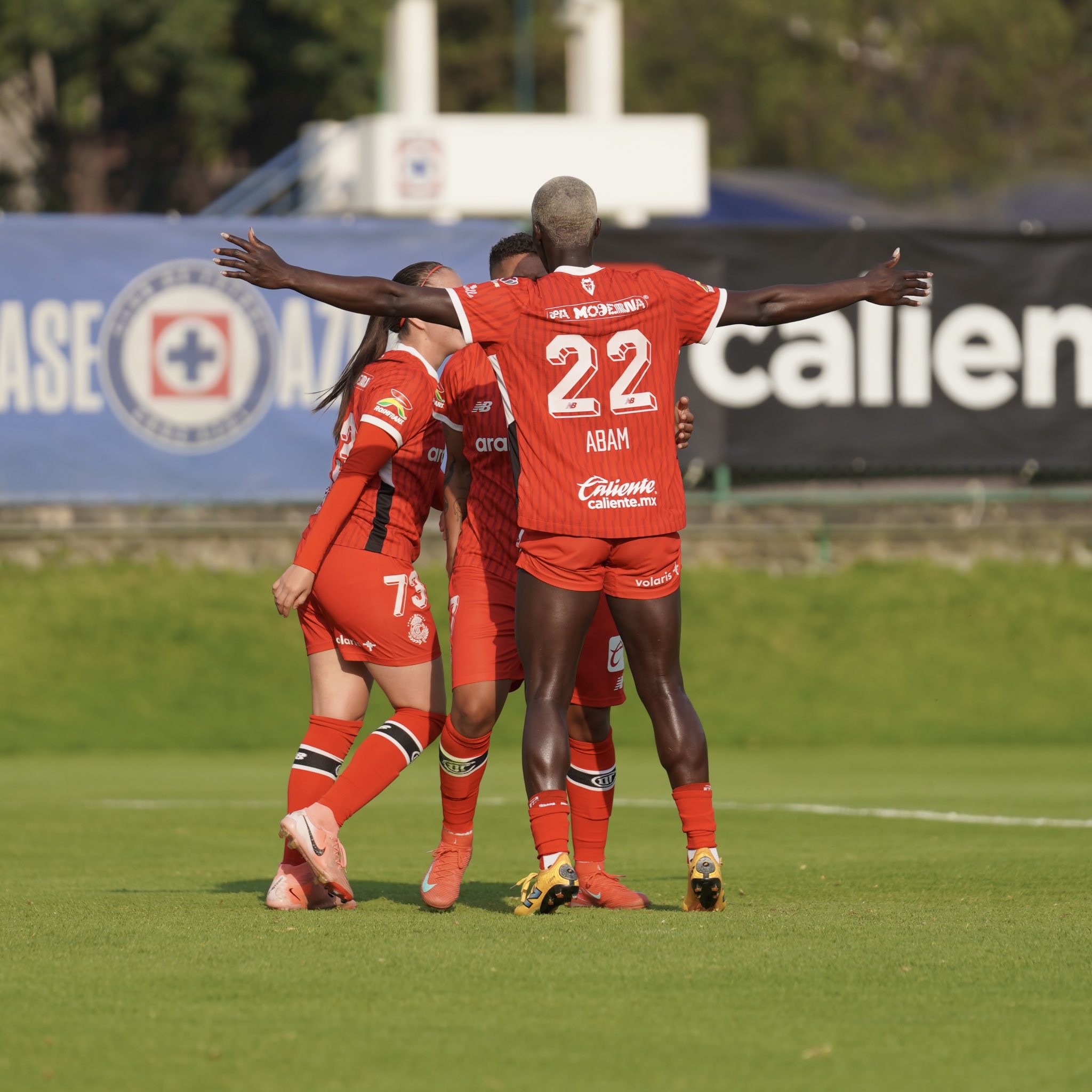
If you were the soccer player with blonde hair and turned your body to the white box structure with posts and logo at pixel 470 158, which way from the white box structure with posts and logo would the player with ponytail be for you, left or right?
left

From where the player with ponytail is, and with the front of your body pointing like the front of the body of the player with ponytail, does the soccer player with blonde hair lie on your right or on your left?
on your right

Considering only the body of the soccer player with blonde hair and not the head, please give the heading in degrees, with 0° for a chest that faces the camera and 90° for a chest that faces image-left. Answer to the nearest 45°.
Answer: approximately 180°

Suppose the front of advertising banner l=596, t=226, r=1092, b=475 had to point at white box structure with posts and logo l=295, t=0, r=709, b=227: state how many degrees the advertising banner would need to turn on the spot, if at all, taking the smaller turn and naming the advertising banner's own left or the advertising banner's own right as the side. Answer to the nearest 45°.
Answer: approximately 135° to the advertising banner's own right

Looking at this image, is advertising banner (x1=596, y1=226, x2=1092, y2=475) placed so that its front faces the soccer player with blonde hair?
yes

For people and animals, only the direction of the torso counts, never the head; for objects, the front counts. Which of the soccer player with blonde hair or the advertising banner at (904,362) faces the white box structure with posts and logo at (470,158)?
the soccer player with blonde hair

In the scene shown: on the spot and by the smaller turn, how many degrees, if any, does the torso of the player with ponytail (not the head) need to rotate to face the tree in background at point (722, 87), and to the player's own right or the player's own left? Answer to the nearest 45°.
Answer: approximately 90° to the player's own left

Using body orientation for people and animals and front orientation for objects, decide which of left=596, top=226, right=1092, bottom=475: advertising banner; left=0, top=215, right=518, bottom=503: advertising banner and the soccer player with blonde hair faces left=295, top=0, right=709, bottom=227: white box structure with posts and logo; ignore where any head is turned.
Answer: the soccer player with blonde hair
